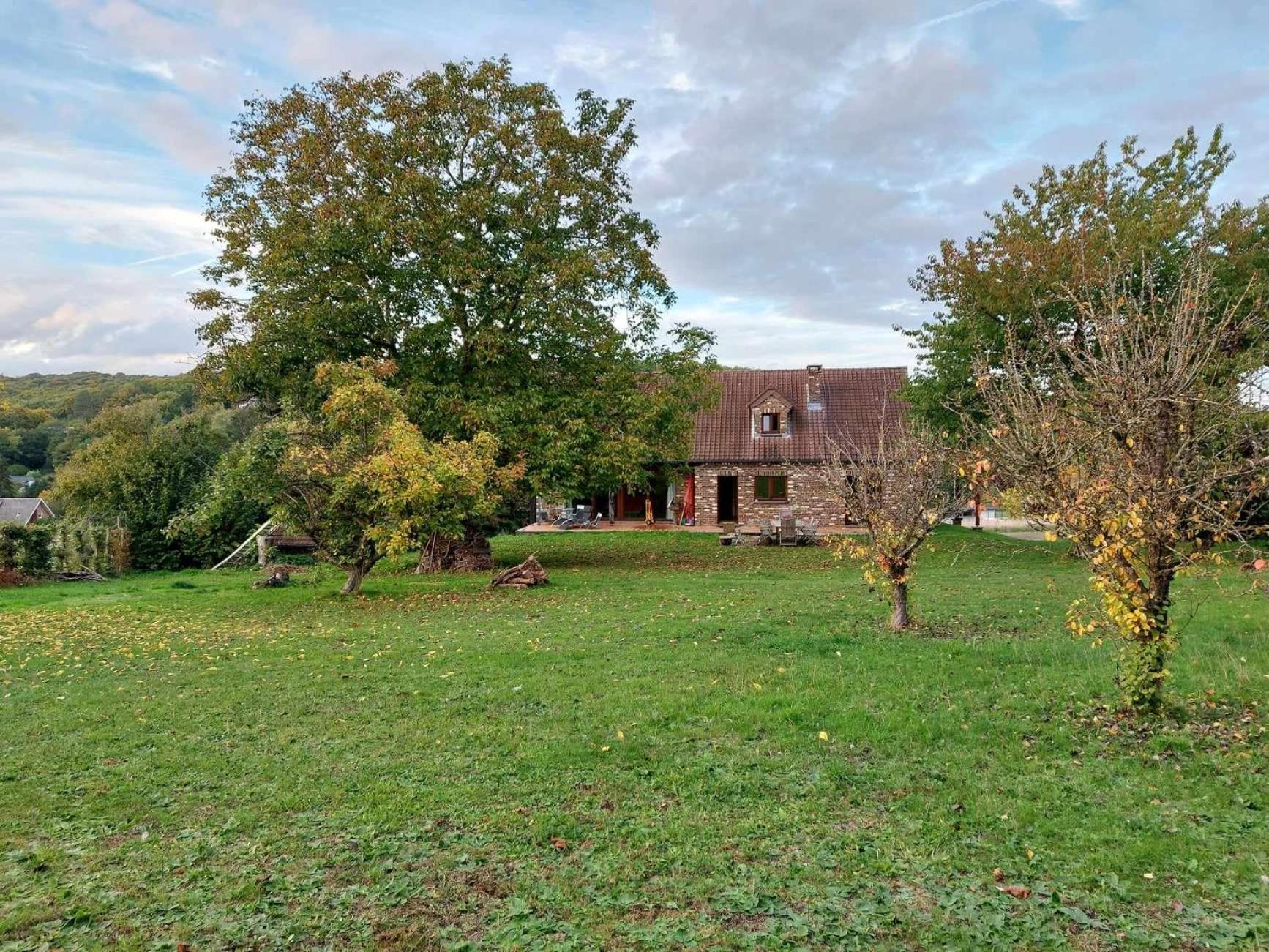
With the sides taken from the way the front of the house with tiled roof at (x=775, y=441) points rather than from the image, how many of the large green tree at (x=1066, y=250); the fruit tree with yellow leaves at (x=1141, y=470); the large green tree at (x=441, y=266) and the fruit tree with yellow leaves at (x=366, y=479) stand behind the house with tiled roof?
0

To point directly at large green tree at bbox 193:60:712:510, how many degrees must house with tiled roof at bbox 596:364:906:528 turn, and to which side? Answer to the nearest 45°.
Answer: approximately 45° to its right

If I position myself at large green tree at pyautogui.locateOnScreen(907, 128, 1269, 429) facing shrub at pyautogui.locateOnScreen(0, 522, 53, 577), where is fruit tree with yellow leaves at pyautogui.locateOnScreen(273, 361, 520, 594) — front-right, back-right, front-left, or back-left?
front-left

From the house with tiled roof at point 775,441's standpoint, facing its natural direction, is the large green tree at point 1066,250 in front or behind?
in front

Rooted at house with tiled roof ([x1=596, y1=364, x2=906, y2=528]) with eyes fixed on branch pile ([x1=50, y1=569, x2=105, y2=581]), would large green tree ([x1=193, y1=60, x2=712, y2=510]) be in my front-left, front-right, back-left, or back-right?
front-left

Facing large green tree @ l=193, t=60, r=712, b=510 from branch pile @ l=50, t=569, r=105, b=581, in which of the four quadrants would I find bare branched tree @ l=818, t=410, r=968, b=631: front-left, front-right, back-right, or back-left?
front-right

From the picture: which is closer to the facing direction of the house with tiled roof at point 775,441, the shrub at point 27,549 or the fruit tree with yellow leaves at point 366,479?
the fruit tree with yellow leaves

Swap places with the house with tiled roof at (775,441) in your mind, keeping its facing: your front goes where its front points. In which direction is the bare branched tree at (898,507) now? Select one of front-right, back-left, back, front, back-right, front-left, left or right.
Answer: front

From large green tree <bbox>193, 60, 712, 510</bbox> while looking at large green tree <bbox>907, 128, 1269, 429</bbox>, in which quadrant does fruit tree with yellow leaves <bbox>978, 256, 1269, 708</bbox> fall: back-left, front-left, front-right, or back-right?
front-right

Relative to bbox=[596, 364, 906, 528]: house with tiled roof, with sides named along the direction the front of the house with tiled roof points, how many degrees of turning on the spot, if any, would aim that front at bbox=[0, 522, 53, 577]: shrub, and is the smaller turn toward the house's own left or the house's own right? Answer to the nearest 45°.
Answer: approximately 45° to the house's own right

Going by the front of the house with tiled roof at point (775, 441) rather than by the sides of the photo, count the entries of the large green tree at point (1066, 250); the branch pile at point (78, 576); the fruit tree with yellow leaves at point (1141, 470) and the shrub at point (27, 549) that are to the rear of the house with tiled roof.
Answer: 0

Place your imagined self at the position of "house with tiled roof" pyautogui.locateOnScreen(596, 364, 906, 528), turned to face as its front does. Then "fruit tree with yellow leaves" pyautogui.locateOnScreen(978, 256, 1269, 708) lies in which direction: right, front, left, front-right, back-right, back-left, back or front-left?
front

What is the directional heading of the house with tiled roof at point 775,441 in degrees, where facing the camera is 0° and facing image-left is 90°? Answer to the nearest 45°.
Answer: approximately 0°

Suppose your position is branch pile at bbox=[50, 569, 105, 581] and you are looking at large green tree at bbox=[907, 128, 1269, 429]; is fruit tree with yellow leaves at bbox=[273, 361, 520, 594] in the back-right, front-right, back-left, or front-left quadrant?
front-right

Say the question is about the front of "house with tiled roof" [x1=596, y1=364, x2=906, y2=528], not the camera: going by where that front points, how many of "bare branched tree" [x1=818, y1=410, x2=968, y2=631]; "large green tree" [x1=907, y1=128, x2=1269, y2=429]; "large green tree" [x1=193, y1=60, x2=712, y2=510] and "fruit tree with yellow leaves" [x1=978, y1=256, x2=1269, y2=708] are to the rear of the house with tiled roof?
0

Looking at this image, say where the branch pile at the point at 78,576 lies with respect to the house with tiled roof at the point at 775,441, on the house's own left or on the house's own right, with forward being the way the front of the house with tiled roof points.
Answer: on the house's own right
